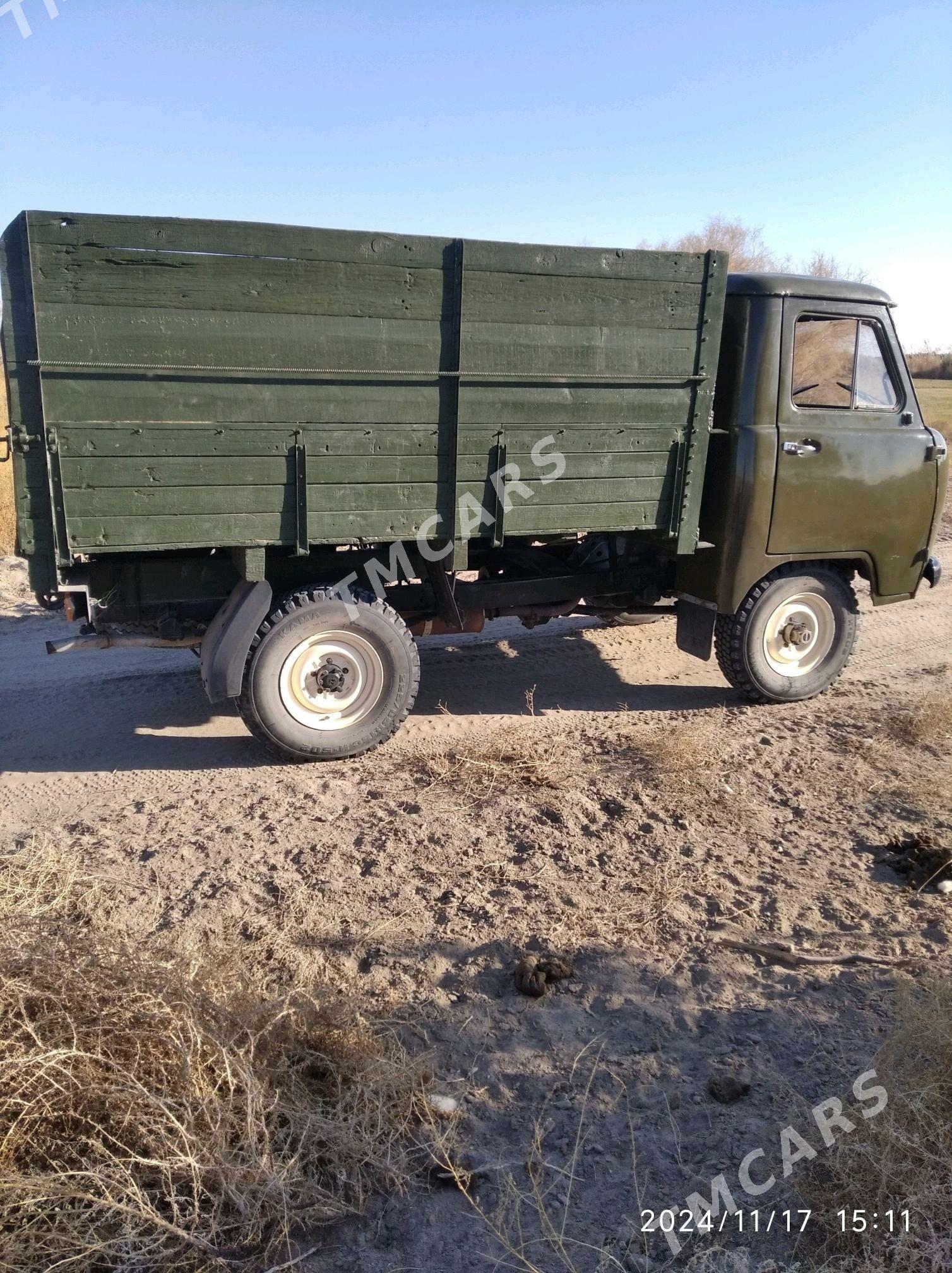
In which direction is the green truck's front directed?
to the viewer's right
